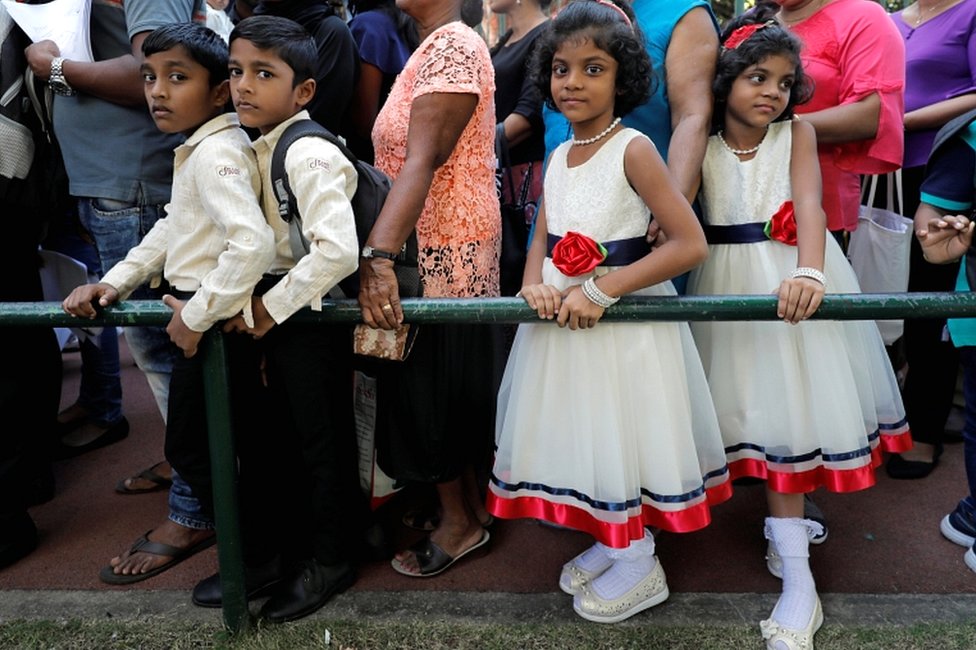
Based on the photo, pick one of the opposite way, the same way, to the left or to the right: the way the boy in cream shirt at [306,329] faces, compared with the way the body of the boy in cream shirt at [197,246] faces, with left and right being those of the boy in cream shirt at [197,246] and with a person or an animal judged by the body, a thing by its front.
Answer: the same way

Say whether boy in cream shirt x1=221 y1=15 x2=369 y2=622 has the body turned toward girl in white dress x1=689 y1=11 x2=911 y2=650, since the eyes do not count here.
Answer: no

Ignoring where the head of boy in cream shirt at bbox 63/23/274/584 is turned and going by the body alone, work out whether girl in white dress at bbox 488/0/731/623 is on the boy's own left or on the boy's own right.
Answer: on the boy's own left

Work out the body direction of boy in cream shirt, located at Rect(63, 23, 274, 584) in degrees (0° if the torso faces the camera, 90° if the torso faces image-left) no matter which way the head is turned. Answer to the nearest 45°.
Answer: approximately 45°

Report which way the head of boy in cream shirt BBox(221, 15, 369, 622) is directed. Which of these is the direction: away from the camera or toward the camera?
toward the camera

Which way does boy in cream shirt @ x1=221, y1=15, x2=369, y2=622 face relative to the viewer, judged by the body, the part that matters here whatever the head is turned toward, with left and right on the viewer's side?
facing the viewer and to the left of the viewer

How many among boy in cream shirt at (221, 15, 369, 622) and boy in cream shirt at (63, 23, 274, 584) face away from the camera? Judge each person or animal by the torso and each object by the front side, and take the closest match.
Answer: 0

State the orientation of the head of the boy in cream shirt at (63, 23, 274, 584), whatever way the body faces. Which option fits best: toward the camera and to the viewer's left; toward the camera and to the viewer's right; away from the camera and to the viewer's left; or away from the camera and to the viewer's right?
toward the camera and to the viewer's left
